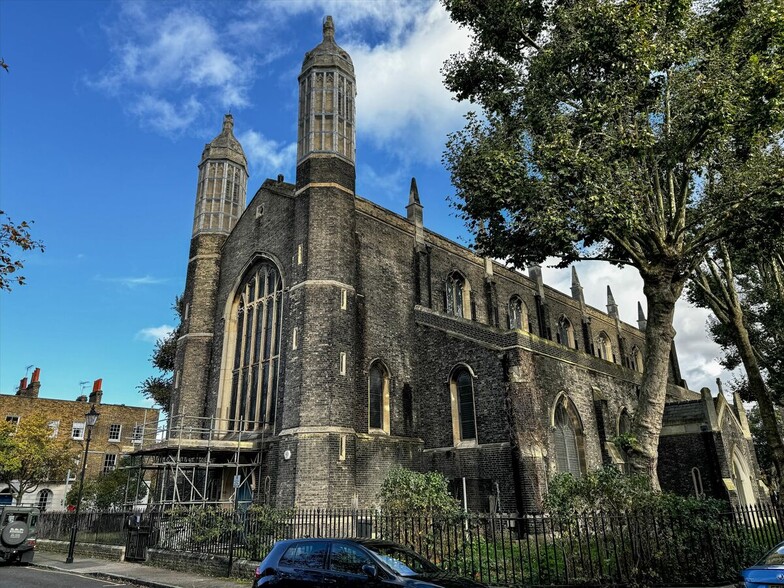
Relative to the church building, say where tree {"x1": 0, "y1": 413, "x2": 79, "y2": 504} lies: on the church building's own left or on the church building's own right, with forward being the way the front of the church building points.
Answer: on the church building's own right

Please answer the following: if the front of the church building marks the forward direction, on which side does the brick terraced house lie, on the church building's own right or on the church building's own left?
on the church building's own right

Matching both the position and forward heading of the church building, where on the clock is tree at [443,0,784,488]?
The tree is roughly at 9 o'clock from the church building.

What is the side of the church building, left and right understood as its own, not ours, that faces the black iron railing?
left

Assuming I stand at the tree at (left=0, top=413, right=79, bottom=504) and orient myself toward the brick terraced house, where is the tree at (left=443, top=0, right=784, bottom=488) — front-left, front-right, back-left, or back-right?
back-right

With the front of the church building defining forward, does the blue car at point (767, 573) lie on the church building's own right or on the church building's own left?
on the church building's own left

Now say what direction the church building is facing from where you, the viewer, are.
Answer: facing the viewer and to the left of the viewer
